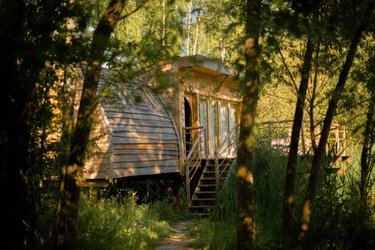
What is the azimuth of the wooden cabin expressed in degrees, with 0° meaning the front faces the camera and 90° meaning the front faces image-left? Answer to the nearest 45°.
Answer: approximately 315°

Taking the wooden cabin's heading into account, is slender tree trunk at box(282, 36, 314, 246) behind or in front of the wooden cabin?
in front

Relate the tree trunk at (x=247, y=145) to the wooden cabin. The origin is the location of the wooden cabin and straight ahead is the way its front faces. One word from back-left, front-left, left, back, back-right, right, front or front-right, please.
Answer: front-right

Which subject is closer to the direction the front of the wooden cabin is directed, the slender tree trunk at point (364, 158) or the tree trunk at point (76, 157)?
the slender tree trunk

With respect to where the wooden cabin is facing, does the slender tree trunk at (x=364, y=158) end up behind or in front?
in front

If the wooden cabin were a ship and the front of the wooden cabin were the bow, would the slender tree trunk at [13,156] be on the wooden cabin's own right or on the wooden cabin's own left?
on the wooden cabin's own right
